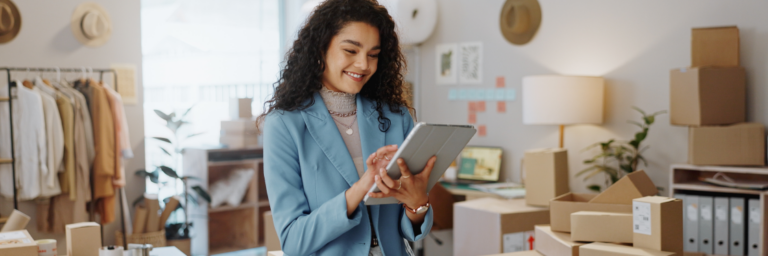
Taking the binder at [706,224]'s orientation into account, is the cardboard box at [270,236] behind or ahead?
ahead

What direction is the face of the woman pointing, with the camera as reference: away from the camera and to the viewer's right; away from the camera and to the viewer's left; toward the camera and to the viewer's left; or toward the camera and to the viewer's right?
toward the camera and to the viewer's right

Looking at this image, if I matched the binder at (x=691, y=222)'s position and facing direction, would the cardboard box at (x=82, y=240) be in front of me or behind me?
in front

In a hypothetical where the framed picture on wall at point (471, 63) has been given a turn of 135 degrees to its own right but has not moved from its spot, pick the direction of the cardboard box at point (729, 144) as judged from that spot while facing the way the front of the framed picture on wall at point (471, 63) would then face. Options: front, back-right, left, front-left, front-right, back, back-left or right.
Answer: back

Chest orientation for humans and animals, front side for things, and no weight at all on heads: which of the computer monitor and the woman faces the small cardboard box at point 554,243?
the computer monitor

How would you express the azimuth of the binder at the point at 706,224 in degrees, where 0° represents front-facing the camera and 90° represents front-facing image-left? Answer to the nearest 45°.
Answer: approximately 0°

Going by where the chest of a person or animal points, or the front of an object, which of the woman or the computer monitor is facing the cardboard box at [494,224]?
the computer monitor

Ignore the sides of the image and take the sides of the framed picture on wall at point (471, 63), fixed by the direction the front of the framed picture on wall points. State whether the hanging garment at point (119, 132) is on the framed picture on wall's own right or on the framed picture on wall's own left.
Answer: on the framed picture on wall's own right

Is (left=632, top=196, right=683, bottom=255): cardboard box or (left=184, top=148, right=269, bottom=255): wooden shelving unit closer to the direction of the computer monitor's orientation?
the cardboard box

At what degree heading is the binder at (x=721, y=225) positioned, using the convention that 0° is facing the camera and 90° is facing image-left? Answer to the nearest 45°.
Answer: approximately 0°
